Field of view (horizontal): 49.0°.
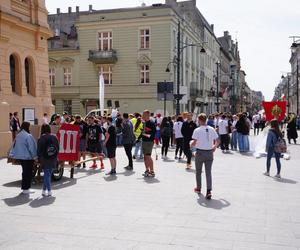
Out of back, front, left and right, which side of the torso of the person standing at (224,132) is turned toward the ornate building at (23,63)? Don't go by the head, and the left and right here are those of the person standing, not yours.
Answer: left

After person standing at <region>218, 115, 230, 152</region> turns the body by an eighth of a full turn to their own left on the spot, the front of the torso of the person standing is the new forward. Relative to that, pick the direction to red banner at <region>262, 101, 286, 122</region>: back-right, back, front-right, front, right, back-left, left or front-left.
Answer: back-right

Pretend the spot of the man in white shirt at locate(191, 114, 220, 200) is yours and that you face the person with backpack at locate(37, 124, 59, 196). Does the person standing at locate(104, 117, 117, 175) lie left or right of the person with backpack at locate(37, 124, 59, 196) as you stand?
right

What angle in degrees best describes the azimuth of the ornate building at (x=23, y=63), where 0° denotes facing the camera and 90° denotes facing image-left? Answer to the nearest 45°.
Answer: approximately 315°

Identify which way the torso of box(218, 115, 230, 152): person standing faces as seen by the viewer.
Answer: away from the camera

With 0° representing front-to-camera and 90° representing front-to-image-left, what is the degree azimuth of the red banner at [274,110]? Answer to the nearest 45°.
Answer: approximately 0°

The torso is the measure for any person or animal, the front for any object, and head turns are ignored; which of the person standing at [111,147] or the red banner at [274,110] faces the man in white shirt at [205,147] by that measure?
the red banner
